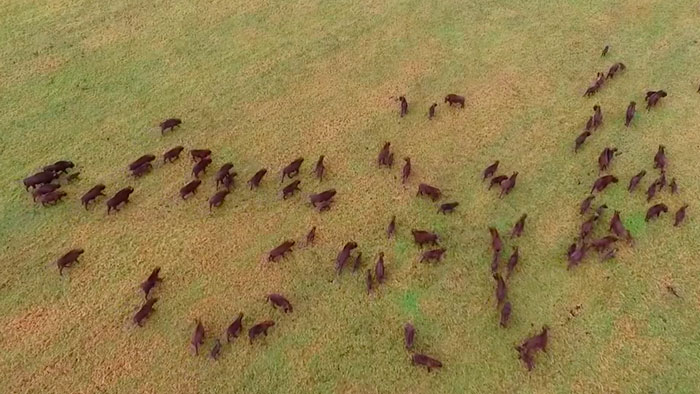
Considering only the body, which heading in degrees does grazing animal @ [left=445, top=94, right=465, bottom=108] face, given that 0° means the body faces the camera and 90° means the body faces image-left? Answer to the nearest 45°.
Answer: approximately 90°

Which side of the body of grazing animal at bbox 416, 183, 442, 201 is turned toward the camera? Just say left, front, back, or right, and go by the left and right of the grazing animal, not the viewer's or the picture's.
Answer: left

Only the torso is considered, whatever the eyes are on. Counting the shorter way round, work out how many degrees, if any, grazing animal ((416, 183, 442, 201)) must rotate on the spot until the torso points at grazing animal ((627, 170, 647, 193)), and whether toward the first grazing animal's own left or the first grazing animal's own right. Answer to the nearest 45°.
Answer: approximately 180°

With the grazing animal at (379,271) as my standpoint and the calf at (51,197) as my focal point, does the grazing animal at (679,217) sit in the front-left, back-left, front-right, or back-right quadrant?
back-right

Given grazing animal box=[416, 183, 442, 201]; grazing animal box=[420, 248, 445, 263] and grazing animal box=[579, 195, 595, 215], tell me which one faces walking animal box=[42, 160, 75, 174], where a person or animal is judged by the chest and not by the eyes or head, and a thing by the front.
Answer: grazing animal box=[416, 183, 442, 201]

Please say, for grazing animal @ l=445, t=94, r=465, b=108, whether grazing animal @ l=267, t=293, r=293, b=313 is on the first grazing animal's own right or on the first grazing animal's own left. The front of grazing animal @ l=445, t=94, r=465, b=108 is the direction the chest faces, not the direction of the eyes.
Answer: on the first grazing animal's own left
